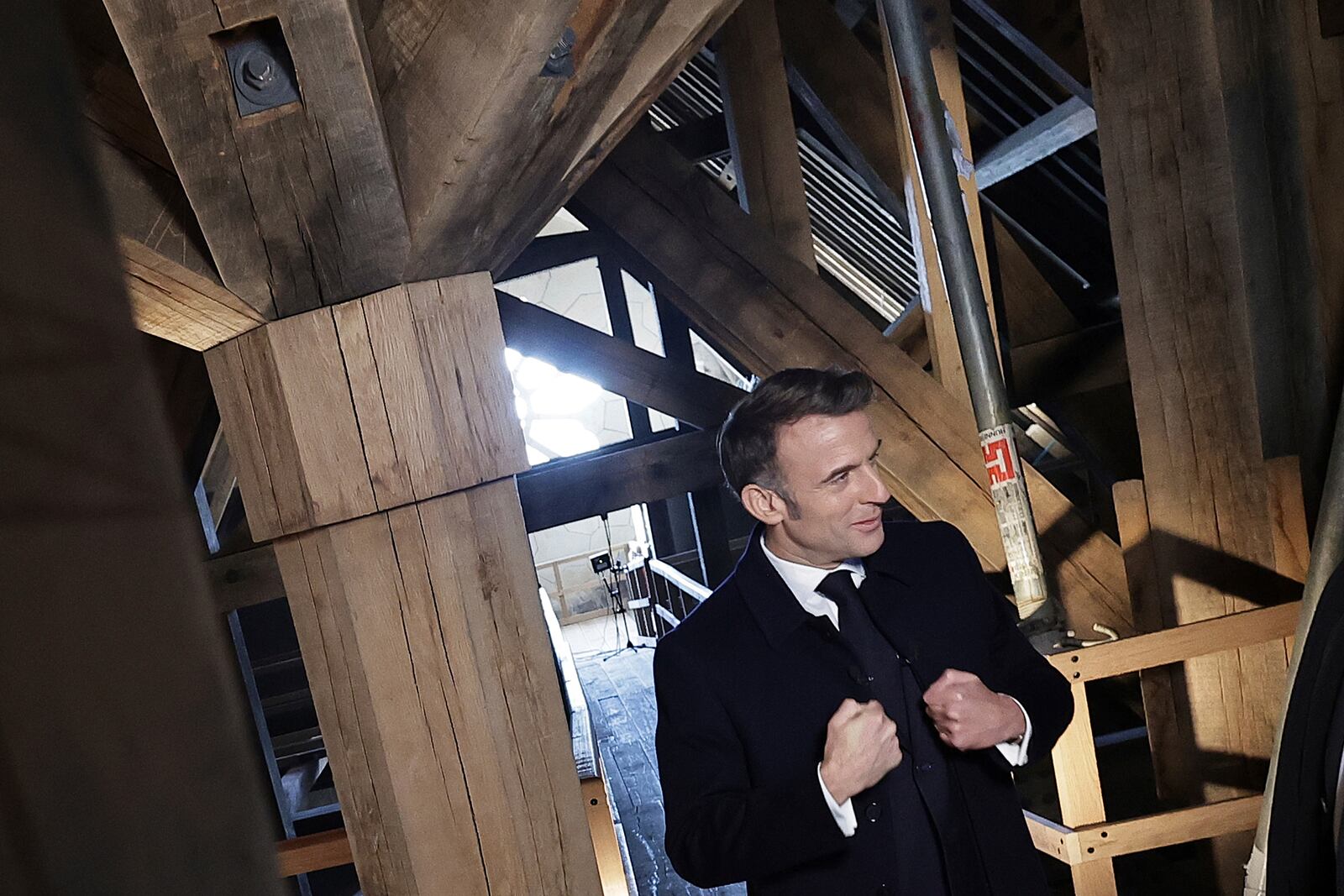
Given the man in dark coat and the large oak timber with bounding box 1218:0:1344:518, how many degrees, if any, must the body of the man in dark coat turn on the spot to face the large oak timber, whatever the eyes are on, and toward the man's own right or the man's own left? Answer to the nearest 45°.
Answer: approximately 90° to the man's own left

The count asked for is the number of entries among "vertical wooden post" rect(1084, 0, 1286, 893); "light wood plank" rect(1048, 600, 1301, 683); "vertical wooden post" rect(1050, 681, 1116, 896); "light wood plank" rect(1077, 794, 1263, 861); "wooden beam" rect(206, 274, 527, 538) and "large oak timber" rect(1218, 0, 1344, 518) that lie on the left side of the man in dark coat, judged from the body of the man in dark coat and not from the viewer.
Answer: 5

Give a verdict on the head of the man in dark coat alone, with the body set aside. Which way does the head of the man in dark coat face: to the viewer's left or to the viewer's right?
to the viewer's right

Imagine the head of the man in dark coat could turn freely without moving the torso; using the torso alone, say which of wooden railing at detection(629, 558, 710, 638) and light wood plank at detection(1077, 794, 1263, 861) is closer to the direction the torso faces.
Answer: the light wood plank

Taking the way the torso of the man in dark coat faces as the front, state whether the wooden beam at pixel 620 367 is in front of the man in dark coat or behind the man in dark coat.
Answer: behind

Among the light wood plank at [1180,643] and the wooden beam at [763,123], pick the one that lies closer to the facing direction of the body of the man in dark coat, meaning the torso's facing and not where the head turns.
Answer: the light wood plank

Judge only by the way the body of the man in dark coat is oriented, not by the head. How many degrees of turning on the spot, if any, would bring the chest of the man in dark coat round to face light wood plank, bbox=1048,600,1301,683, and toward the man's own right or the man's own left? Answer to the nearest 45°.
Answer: approximately 90° to the man's own left

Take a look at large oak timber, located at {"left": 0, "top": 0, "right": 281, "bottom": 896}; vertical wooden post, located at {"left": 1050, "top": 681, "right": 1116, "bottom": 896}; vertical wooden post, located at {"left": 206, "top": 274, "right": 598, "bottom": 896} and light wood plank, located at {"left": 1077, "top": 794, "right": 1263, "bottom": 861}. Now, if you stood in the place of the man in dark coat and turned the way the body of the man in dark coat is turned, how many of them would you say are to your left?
2

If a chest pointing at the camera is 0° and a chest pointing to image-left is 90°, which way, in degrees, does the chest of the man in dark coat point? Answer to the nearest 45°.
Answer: approximately 315°

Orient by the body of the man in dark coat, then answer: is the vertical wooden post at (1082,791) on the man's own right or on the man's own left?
on the man's own left

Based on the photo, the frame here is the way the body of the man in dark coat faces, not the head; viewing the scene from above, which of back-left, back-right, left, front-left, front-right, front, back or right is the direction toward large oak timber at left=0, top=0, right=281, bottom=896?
front-right

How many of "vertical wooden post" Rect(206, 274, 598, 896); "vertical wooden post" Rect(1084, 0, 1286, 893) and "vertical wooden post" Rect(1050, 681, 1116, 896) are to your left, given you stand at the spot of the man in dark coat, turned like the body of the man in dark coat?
2

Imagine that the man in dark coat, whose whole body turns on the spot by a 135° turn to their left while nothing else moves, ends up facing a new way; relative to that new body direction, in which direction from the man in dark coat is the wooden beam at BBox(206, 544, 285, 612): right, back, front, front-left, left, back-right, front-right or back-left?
front-left
